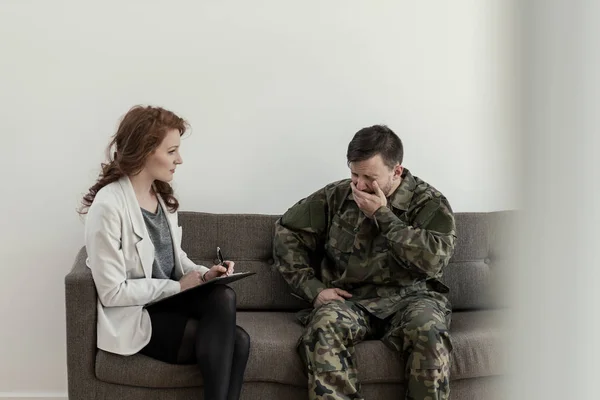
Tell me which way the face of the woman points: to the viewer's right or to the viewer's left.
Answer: to the viewer's right

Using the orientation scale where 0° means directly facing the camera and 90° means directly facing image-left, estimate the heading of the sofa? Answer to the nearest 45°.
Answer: approximately 0°

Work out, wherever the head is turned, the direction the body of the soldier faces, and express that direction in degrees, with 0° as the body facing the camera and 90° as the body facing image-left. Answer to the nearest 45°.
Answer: approximately 0°

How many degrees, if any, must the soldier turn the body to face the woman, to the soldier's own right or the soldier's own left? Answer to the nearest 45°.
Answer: approximately 45° to the soldier's own right

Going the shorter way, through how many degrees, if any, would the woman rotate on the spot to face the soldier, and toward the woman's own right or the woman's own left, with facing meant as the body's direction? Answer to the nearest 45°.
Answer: approximately 45° to the woman's own left
